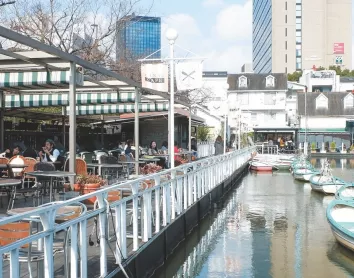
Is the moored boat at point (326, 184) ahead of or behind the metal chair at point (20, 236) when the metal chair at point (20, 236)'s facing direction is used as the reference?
ahead

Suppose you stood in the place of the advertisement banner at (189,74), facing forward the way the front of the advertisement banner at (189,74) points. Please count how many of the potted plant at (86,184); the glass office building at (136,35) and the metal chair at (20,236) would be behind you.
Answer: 1

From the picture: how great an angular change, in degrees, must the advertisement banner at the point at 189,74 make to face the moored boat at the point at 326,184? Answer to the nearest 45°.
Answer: approximately 135° to its left

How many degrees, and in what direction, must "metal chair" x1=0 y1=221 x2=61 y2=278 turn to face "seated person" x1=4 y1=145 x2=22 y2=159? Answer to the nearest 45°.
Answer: approximately 45° to its left

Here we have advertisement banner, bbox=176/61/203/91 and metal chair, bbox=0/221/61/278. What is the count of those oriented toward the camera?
1

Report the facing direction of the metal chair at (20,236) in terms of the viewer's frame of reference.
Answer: facing away from the viewer and to the right of the viewer

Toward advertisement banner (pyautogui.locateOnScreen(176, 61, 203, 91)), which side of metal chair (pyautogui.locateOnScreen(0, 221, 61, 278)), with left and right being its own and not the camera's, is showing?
front

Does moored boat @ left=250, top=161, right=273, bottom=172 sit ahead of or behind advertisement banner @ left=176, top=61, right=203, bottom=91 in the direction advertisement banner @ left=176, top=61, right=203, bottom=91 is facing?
behind

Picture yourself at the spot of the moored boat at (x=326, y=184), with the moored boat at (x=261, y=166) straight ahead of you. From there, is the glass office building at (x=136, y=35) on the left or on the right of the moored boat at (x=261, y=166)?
left
